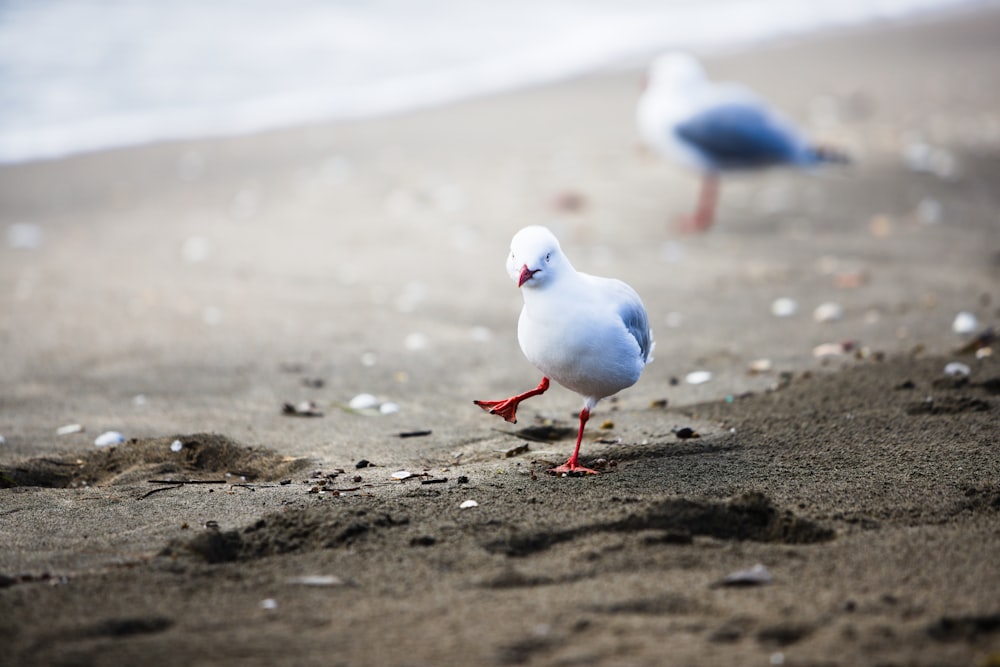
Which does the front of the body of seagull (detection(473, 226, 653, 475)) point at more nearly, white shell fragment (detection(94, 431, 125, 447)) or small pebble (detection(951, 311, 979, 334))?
the white shell fragment

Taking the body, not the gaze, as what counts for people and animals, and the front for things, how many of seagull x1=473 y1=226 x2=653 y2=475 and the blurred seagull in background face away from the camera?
0

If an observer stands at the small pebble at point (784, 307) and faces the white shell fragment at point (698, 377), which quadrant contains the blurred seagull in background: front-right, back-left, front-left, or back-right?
back-right

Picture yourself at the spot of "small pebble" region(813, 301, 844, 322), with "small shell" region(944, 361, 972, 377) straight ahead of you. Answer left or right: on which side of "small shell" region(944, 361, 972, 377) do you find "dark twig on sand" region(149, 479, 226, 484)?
right

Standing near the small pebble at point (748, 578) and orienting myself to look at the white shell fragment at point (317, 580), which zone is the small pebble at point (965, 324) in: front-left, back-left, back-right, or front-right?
back-right

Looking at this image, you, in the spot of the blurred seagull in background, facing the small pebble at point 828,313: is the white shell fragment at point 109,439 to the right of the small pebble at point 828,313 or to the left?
right

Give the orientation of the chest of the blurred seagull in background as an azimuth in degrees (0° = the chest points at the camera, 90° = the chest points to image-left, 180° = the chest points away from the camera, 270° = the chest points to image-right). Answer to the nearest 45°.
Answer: approximately 90°

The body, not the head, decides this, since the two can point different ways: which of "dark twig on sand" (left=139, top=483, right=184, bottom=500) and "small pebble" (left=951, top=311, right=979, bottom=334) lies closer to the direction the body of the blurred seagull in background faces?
the dark twig on sand

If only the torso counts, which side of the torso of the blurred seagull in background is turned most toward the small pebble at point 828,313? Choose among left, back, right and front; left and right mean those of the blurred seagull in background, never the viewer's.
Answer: left

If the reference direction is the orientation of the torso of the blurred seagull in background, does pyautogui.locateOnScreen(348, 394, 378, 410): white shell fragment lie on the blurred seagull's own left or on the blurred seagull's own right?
on the blurred seagull's own left

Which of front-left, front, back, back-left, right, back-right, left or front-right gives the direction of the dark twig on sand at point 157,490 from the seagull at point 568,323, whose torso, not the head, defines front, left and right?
front-right

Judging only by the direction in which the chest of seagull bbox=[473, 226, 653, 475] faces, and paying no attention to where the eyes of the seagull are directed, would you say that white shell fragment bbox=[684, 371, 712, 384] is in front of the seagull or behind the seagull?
behind

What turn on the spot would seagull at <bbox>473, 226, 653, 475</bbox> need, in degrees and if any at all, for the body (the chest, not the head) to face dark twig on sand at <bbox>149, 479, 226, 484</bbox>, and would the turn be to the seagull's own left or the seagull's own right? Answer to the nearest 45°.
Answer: approximately 45° to the seagull's own right

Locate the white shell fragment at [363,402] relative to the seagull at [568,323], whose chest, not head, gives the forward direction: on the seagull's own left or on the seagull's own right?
on the seagull's own right

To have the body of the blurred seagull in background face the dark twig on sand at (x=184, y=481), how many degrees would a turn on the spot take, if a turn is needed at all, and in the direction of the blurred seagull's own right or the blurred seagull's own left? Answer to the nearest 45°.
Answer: approximately 90° to the blurred seagull's own left

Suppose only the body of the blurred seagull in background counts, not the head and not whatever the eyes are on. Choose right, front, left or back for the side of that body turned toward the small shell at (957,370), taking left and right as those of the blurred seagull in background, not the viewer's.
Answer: left

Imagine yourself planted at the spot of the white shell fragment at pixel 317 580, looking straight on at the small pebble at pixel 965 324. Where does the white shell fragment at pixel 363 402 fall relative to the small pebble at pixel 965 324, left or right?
left
